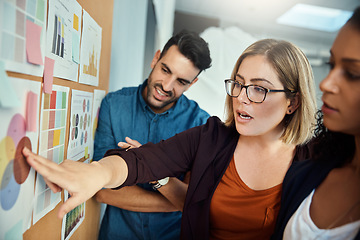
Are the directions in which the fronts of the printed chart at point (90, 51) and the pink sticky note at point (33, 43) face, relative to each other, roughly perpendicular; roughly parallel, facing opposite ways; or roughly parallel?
roughly parallel

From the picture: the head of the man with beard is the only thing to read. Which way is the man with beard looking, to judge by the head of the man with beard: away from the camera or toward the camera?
toward the camera

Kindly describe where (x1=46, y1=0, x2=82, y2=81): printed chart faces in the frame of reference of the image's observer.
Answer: facing the viewer and to the right of the viewer

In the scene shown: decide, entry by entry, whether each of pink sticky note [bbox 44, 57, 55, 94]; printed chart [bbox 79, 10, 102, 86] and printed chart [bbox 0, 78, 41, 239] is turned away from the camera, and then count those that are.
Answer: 0

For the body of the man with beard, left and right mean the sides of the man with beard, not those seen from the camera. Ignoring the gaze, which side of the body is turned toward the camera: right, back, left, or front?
front

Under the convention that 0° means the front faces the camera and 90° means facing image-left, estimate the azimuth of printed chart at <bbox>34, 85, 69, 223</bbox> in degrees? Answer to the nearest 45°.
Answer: approximately 315°

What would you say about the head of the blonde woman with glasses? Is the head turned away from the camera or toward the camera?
toward the camera

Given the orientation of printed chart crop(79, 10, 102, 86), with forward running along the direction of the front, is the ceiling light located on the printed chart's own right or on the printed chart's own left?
on the printed chart's own left

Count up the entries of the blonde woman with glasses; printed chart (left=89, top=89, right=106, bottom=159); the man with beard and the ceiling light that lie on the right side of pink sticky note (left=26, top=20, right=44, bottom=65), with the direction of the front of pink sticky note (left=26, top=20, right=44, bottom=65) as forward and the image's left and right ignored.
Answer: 0

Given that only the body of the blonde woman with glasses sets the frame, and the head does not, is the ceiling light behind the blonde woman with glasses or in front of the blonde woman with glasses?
behind

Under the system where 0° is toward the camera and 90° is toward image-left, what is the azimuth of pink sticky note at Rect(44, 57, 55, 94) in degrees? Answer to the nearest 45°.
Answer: approximately 315°
